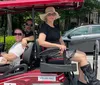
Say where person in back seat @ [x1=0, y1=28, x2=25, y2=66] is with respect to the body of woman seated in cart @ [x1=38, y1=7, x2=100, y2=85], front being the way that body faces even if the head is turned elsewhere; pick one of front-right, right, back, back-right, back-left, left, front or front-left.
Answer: back-right

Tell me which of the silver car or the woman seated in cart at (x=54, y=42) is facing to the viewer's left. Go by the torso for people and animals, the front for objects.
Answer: the silver car

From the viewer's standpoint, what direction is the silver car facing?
to the viewer's left

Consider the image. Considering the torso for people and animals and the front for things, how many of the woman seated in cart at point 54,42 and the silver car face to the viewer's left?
1

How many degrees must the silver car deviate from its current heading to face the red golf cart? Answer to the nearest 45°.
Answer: approximately 90° to its left

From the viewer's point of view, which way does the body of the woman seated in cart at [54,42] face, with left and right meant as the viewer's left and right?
facing the viewer and to the right of the viewer

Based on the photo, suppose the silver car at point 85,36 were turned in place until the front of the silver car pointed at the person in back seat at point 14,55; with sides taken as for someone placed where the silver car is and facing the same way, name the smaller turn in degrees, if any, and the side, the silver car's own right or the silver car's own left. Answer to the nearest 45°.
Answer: approximately 90° to the silver car's own left
